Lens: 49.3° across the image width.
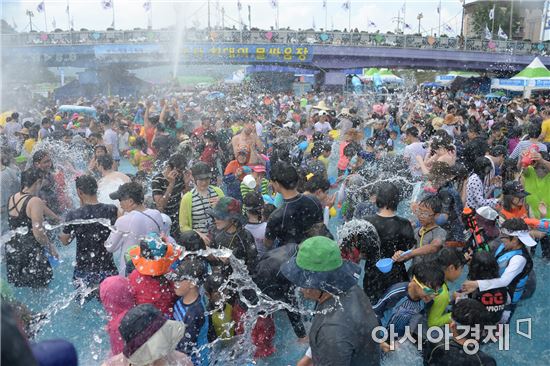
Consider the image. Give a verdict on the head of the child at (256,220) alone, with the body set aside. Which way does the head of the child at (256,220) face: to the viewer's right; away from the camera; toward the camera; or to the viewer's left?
away from the camera

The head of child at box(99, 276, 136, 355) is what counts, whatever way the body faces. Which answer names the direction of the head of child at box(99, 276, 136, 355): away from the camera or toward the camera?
away from the camera

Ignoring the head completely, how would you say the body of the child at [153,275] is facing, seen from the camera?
away from the camera

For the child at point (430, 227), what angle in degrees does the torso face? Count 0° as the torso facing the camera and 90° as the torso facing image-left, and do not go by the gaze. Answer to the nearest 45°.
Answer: approximately 45°

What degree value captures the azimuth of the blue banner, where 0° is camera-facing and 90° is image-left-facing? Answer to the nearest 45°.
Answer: approximately 0°
